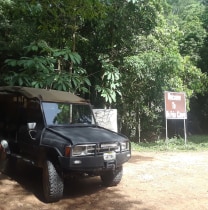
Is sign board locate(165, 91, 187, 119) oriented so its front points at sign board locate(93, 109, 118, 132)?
no

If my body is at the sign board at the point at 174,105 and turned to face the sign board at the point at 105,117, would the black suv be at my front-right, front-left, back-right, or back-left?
front-left

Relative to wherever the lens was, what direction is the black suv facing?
facing the viewer and to the right of the viewer

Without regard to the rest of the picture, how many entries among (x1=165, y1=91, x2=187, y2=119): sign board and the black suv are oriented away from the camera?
0

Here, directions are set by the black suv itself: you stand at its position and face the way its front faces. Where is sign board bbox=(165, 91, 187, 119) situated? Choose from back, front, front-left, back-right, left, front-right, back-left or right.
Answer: left

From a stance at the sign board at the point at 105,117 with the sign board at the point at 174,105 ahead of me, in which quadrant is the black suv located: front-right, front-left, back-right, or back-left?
back-right

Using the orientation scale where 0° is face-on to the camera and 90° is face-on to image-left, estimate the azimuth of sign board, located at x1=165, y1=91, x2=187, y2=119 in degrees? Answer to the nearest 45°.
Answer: approximately 0°

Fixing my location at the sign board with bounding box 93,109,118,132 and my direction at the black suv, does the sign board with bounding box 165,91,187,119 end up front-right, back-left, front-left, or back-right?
back-left

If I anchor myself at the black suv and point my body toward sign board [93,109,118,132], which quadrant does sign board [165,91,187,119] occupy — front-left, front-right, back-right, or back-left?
front-right

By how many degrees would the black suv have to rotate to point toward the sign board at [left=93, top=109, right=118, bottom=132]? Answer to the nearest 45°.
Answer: approximately 135° to its left

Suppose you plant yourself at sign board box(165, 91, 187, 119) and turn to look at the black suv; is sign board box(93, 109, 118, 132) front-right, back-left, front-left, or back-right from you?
front-right

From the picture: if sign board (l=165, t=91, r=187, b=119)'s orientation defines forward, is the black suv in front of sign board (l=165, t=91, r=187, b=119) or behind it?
in front
